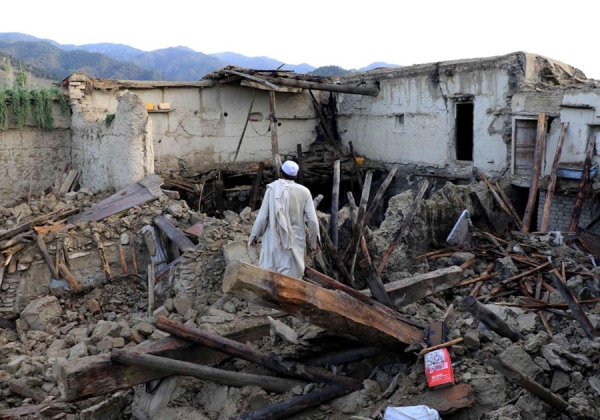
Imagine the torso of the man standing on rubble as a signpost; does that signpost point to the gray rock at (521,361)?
no

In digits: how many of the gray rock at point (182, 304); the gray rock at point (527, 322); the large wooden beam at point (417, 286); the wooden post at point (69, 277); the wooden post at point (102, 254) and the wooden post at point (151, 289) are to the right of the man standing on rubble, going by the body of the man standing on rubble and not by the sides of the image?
2

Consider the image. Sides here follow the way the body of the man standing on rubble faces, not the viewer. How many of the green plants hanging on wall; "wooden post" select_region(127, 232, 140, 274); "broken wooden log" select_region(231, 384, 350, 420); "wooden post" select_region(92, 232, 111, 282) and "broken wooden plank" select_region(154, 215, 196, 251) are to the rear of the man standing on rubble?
1

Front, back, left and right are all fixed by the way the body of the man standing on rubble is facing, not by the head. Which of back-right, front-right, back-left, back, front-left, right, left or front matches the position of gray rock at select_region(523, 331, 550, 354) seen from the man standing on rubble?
back-right

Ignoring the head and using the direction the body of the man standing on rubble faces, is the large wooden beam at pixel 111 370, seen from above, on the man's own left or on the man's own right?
on the man's own left

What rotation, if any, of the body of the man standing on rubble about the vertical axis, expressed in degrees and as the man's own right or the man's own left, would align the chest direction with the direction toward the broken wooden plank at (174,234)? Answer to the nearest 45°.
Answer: approximately 45° to the man's own left

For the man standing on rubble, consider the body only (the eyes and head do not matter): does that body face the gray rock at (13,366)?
no

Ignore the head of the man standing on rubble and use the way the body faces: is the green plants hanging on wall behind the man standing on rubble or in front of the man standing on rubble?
in front

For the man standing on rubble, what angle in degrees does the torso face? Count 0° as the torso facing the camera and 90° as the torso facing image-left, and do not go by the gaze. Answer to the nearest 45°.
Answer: approximately 180°

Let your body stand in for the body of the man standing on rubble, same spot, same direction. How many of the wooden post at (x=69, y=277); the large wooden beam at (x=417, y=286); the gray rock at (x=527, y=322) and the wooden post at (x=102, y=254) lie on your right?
2

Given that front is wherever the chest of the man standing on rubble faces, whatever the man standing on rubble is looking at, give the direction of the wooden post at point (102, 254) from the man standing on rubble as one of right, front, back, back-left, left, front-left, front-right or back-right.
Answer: front-left

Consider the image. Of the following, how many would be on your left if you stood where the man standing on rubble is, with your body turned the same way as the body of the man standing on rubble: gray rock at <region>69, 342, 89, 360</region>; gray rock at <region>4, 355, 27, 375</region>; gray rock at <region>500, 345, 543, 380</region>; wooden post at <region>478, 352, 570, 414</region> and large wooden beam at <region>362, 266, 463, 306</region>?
2

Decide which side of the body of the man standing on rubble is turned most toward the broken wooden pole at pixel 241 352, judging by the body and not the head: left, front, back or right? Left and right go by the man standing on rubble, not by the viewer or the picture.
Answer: back

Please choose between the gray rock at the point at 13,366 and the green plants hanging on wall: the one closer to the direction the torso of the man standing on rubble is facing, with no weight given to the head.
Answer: the green plants hanging on wall

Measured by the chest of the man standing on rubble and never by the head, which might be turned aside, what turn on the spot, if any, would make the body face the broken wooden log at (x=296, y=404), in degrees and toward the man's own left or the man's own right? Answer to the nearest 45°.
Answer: approximately 180°

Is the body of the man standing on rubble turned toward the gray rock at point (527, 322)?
no

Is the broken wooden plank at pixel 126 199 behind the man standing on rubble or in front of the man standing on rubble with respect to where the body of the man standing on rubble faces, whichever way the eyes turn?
in front

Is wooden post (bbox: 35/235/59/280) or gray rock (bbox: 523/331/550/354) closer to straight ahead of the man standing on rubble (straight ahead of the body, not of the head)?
the wooden post
